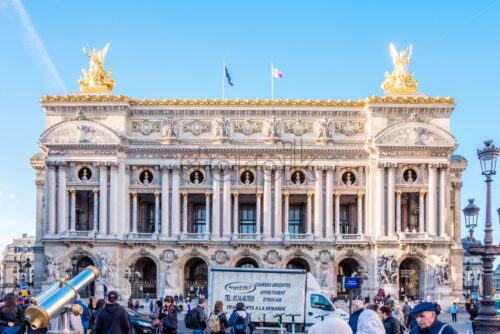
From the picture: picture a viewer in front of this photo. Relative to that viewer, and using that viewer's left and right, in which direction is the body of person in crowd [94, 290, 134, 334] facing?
facing away from the viewer

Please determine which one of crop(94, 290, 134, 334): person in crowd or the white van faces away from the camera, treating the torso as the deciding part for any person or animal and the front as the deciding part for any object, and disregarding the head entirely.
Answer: the person in crowd

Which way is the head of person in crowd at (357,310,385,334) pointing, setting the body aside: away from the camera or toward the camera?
away from the camera

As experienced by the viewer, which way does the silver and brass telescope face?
facing away from the viewer and to the right of the viewer

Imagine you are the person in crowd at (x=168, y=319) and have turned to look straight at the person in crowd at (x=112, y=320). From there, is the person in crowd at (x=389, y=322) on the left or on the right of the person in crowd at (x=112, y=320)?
left

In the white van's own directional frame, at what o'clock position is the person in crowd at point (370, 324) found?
The person in crowd is roughly at 3 o'clock from the white van.

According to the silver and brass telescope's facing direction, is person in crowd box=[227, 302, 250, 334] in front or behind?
in front

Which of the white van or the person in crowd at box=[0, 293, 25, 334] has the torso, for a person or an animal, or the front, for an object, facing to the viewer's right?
the white van

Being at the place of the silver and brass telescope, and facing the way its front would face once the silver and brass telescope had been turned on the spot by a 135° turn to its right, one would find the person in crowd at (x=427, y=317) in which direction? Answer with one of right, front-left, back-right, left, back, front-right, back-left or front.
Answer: front-left

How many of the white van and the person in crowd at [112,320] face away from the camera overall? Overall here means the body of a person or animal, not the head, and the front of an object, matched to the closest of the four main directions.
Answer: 1

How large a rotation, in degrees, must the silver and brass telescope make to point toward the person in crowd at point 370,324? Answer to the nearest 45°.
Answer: approximately 45° to its right

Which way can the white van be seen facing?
to the viewer's right

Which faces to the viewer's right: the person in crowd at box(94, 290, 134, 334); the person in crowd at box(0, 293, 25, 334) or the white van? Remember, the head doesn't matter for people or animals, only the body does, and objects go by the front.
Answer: the white van
